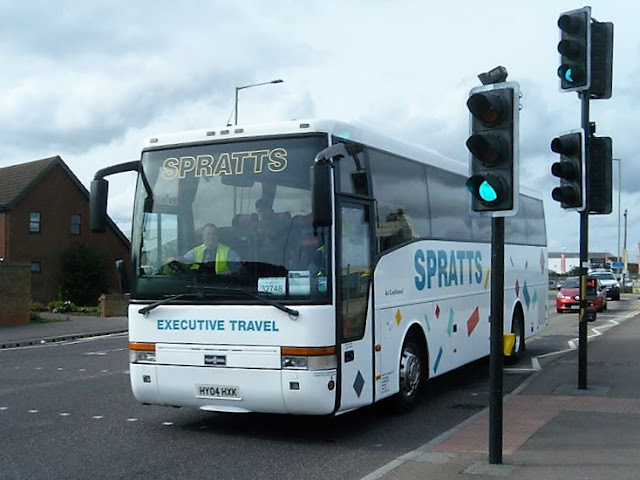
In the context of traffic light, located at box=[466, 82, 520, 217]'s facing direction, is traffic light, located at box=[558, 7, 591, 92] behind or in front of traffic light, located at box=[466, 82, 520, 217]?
behind

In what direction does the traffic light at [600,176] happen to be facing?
away from the camera

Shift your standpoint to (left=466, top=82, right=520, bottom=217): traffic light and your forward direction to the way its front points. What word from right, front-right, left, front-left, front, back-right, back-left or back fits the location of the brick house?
right

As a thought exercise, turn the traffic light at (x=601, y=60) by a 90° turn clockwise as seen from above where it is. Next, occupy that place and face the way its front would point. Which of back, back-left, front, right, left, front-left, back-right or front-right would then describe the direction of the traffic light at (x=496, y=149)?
right

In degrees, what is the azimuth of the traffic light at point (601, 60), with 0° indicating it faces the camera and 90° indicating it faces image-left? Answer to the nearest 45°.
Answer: approximately 180°

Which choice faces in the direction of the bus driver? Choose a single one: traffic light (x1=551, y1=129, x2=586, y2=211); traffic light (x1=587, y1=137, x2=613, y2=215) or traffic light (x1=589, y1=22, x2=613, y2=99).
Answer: traffic light (x1=551, y1=129, x2=586, y2=211)

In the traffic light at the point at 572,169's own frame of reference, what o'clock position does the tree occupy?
The tree is roughly at 3 o'clock from the traffic light.

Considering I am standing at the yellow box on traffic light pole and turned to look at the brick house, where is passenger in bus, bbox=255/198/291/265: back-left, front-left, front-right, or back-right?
front-left

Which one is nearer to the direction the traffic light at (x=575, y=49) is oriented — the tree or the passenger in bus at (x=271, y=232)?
the passenger in bus

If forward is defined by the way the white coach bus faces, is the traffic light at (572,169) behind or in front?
behind

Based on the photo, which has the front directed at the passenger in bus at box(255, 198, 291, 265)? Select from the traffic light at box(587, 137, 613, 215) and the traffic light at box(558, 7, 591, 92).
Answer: the traffic light at box(558, 7, 591, 92)

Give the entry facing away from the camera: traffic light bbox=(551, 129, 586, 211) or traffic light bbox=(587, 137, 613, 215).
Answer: traffic light bbox=(587, 137, 613, 215)

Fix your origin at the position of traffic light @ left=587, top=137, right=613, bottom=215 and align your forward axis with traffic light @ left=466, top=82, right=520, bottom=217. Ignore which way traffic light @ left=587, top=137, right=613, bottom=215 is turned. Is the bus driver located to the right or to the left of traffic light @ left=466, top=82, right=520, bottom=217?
right

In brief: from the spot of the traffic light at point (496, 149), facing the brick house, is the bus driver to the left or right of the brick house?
left

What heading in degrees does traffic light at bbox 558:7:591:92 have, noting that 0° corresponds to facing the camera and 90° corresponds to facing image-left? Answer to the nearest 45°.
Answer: approximately 45°

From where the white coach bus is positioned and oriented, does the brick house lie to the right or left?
on its right

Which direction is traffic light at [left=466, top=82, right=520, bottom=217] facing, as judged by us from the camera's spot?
facing the viewer and to the left of the viewer
